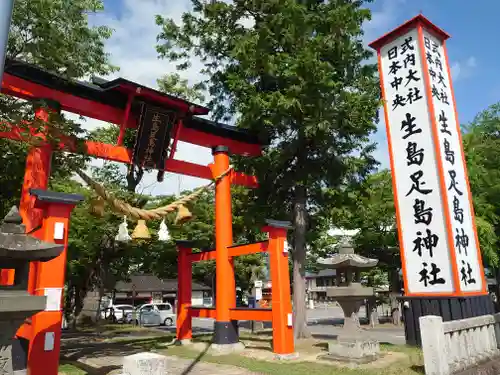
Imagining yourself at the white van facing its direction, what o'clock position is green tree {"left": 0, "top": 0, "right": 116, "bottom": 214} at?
The green tree is roughly at 9 o'clock from the white van.

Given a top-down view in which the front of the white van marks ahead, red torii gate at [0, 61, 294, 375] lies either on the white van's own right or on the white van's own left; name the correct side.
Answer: on the white van's own left

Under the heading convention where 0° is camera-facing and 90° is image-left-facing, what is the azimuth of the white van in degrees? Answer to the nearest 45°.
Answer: approximately 90°

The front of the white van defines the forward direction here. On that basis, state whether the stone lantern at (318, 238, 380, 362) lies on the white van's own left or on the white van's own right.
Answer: on the white van's own left

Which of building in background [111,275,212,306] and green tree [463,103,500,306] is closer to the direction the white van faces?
the building in background

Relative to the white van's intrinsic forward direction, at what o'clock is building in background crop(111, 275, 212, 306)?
The building in background is roughly at 3 o'clock from the white van.

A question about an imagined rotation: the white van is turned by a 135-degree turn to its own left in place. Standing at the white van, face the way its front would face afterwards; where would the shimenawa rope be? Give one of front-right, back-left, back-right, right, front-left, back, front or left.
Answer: front-right

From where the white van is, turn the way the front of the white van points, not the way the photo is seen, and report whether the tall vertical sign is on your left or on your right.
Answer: on your left
